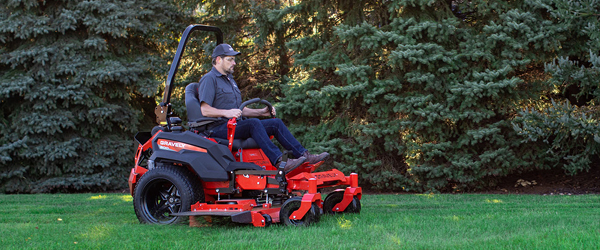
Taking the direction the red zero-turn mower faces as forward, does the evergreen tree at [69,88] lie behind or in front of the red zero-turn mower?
behind

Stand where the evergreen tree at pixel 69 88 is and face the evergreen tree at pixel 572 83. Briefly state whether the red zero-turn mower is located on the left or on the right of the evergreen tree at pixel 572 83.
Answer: right

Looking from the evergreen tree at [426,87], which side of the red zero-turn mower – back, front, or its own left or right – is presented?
left

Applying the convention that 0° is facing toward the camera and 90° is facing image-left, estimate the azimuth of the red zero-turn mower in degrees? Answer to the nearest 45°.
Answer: approximately 315°

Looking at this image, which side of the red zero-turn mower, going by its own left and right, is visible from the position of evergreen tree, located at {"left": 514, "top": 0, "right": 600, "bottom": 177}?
left
